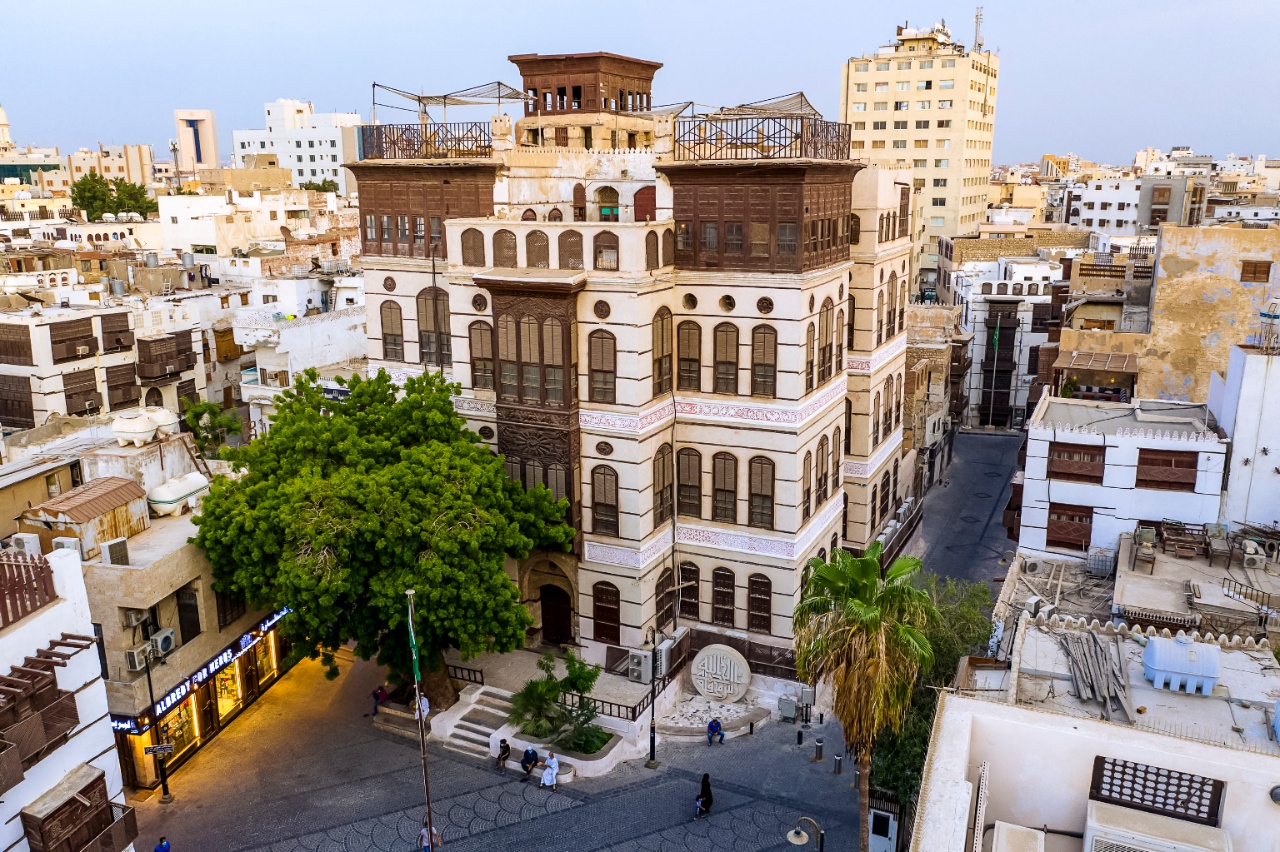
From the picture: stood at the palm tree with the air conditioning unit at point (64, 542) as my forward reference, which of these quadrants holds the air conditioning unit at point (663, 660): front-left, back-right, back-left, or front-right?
front-right

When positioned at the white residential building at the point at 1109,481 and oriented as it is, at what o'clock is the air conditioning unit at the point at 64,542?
The air conditioning unit is roughly at 2 o'clock from the white residential building.

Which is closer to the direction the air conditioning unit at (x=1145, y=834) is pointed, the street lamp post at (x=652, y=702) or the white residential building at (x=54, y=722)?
the white residential building

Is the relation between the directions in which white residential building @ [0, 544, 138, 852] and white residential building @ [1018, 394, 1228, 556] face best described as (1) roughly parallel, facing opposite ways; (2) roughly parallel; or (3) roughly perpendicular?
roughly perpendicular

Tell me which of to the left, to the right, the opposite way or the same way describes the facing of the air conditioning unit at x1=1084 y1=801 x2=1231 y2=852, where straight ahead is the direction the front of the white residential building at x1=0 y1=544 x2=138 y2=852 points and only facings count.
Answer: to the right

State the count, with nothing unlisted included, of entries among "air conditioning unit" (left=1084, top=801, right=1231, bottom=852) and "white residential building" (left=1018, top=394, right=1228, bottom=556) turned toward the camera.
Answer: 2

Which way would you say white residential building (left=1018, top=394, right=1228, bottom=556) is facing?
toward the camera

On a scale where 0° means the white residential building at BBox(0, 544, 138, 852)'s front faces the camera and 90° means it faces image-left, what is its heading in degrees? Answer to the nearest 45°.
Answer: approximately 315°

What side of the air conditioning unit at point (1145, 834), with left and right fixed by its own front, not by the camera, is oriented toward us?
front

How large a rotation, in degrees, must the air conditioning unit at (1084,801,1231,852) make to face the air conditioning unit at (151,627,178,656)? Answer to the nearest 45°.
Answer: approximately 90° to its right

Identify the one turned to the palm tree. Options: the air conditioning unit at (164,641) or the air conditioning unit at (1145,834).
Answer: the air conditioning unit at (164,641)

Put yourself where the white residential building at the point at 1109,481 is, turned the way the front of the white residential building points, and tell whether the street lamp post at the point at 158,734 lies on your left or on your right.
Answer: on your right

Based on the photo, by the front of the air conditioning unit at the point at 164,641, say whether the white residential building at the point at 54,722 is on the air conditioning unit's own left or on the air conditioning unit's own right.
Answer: on the air conditioning unit's own right

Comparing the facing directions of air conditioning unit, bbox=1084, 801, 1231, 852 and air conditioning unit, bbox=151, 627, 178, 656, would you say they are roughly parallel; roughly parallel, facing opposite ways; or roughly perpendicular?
roughly perpendicular

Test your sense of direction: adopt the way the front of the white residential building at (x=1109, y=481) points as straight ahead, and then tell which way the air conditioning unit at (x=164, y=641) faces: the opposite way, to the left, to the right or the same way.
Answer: to the left

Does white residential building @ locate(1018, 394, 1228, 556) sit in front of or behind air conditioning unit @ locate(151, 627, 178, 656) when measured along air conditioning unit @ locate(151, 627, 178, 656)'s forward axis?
in front
